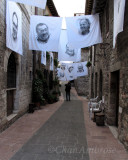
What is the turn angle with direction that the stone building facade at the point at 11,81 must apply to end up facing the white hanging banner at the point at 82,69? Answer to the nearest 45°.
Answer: approximately 45° to its left

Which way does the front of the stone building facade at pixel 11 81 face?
to the viewer's right

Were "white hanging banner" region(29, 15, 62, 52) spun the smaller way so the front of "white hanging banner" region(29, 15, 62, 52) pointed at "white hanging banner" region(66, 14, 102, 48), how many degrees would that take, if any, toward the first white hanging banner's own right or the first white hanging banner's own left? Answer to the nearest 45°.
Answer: approximately 90° to the first white hanging banner's own left

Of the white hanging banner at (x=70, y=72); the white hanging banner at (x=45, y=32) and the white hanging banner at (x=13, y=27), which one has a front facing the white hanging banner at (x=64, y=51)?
the white hanging banner at (x=70, y=72)

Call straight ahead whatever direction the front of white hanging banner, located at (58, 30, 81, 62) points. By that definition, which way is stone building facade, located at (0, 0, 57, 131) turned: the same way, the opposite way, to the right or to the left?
to the left

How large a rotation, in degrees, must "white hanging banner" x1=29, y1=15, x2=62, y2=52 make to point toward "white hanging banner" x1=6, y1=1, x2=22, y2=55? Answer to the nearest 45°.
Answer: approximately 45° to its right

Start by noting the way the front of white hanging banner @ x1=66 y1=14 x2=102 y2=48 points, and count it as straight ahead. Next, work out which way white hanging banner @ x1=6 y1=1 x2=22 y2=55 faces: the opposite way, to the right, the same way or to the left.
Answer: to the left

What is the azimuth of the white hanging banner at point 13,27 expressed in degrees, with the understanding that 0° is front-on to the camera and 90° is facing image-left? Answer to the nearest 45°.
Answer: approximately 315°

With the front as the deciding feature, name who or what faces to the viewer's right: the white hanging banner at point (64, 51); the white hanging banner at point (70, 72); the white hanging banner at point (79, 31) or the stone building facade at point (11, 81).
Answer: the stone building facade
